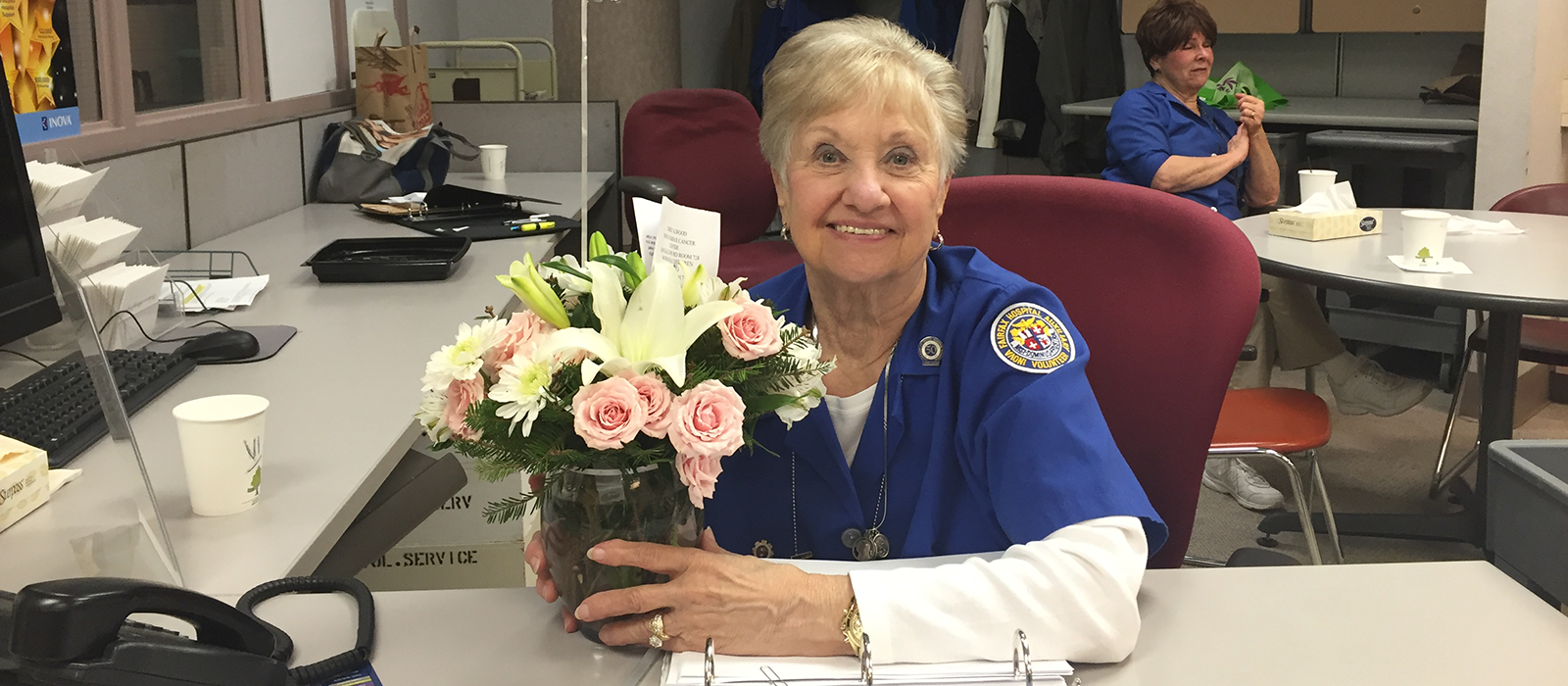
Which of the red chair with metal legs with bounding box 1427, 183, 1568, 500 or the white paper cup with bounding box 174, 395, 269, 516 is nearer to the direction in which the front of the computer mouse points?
the white paper cup

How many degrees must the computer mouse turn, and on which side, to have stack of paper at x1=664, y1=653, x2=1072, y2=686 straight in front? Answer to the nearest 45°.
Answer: approximately 90° to its left

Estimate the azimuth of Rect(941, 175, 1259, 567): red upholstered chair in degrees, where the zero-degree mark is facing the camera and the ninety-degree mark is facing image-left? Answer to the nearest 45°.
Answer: approximately 45°

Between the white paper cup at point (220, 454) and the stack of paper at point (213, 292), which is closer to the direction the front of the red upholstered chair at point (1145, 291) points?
the white paper cup

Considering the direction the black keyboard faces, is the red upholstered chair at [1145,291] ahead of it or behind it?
ahead
